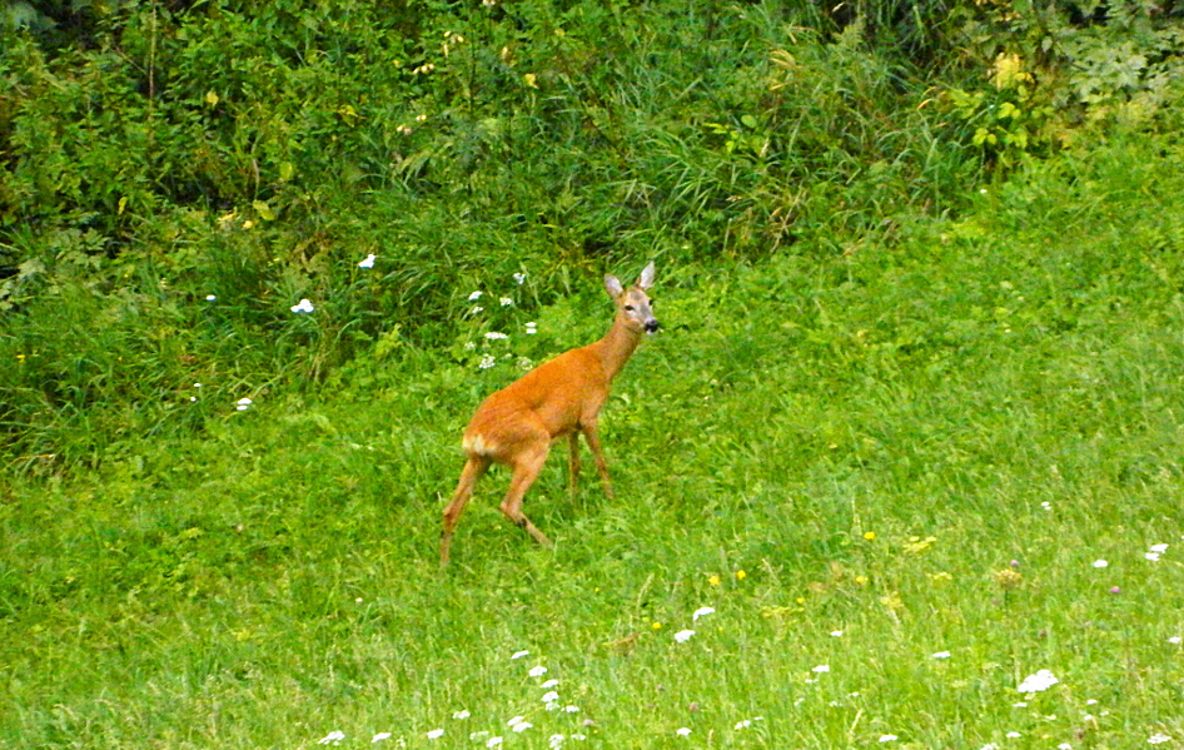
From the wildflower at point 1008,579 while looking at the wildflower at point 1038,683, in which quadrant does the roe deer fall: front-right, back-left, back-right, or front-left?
back-right

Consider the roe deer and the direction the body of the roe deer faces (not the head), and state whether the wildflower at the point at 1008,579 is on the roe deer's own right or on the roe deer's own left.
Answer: on the roe deer's own right

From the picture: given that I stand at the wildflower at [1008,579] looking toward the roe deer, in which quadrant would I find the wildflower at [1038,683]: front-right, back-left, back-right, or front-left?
back-left

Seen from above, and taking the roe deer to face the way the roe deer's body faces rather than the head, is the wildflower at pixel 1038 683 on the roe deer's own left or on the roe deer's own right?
on the roe deer's own right

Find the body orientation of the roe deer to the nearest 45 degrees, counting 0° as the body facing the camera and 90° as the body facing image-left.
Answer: approximately 225°
